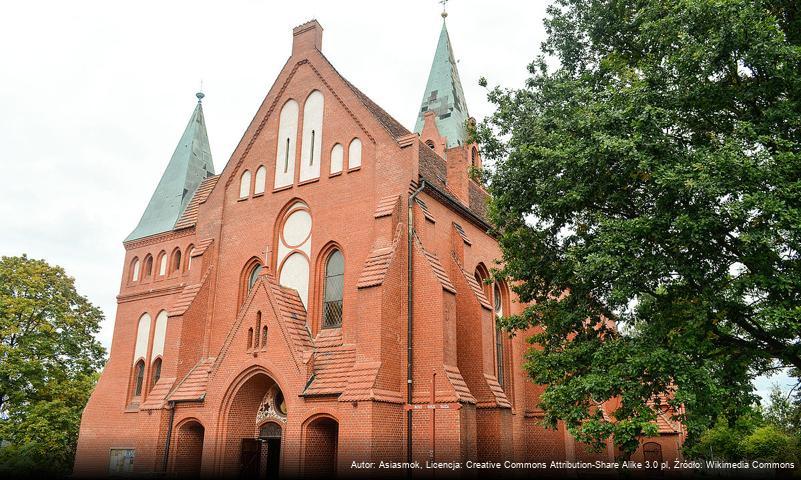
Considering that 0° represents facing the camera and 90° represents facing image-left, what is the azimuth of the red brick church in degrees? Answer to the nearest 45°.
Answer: approximately 45°

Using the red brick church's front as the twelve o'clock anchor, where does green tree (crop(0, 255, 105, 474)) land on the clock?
The green tree is roughly at 3 o'clock from the red brick church.

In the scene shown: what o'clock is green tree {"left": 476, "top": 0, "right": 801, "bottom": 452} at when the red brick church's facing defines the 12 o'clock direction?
The green tree is roughly at 9 o'clock from the red brick church.
